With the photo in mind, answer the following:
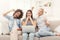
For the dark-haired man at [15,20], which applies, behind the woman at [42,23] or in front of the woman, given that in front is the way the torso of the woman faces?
in front
